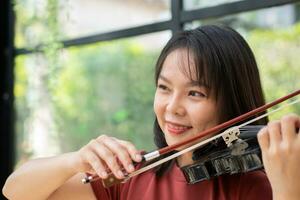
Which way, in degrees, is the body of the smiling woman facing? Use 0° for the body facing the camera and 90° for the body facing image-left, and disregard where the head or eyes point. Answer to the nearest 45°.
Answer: approximately 0°
